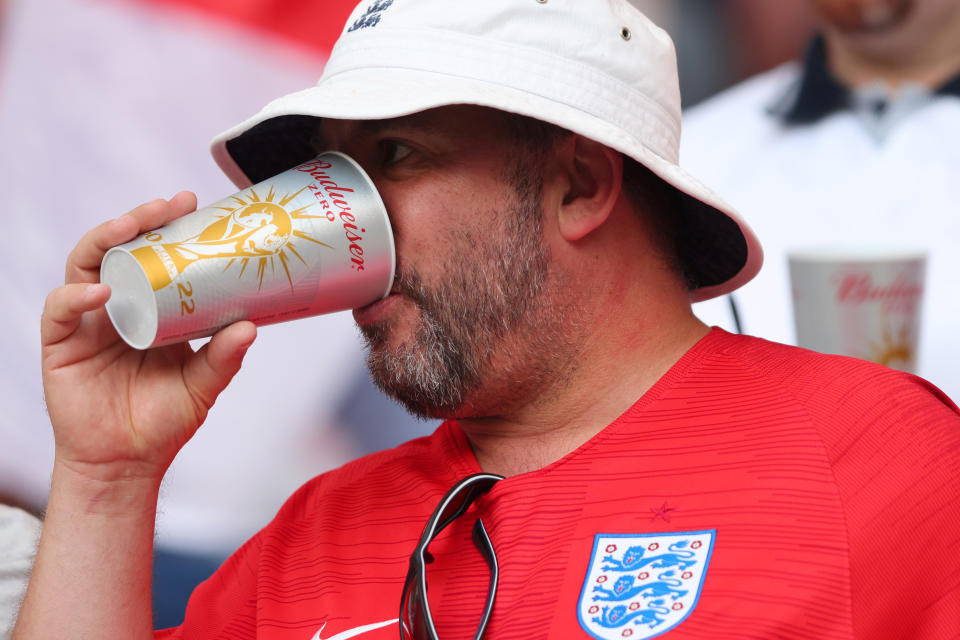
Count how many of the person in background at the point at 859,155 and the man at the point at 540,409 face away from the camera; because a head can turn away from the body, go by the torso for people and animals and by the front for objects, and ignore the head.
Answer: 0

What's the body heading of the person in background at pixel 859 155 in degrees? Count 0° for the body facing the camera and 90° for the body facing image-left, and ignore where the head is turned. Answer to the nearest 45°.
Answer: approximately 0°

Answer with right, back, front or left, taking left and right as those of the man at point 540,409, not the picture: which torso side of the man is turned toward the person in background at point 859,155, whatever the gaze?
back

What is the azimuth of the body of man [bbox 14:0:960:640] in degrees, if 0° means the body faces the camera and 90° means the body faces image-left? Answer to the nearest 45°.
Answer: approximately 45°

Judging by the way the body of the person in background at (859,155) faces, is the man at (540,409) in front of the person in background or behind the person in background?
in front
